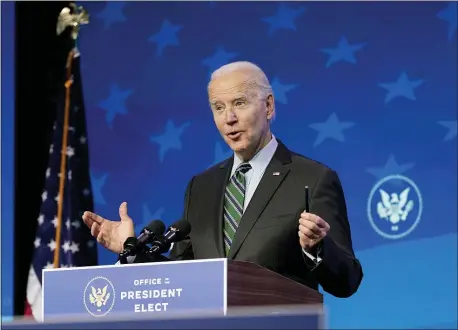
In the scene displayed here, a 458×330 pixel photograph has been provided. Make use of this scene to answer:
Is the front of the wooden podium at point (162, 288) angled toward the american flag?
no

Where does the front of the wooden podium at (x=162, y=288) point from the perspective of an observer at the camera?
facing the viewer and to the left of the viewer

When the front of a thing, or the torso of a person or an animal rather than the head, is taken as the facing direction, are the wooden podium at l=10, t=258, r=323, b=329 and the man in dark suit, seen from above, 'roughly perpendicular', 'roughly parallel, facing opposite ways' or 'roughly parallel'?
roughly parallel

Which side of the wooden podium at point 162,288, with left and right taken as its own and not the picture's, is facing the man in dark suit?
back

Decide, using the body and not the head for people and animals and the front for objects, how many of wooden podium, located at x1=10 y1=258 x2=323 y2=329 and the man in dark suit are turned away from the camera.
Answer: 0

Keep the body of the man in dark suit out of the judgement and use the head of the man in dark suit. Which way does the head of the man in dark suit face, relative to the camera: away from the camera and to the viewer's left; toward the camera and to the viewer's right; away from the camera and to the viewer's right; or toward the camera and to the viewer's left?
toward the camera and to the viewer's left

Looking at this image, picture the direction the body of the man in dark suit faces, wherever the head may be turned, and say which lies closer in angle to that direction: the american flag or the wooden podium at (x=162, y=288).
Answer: the wooden podium

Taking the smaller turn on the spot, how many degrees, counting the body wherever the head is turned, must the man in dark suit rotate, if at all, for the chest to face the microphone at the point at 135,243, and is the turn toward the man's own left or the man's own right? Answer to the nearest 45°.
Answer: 0° — they already face it

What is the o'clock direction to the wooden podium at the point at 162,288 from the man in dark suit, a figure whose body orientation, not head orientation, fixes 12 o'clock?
The wooden podium is roughly at 11 o'clock from the man in dark suit.
